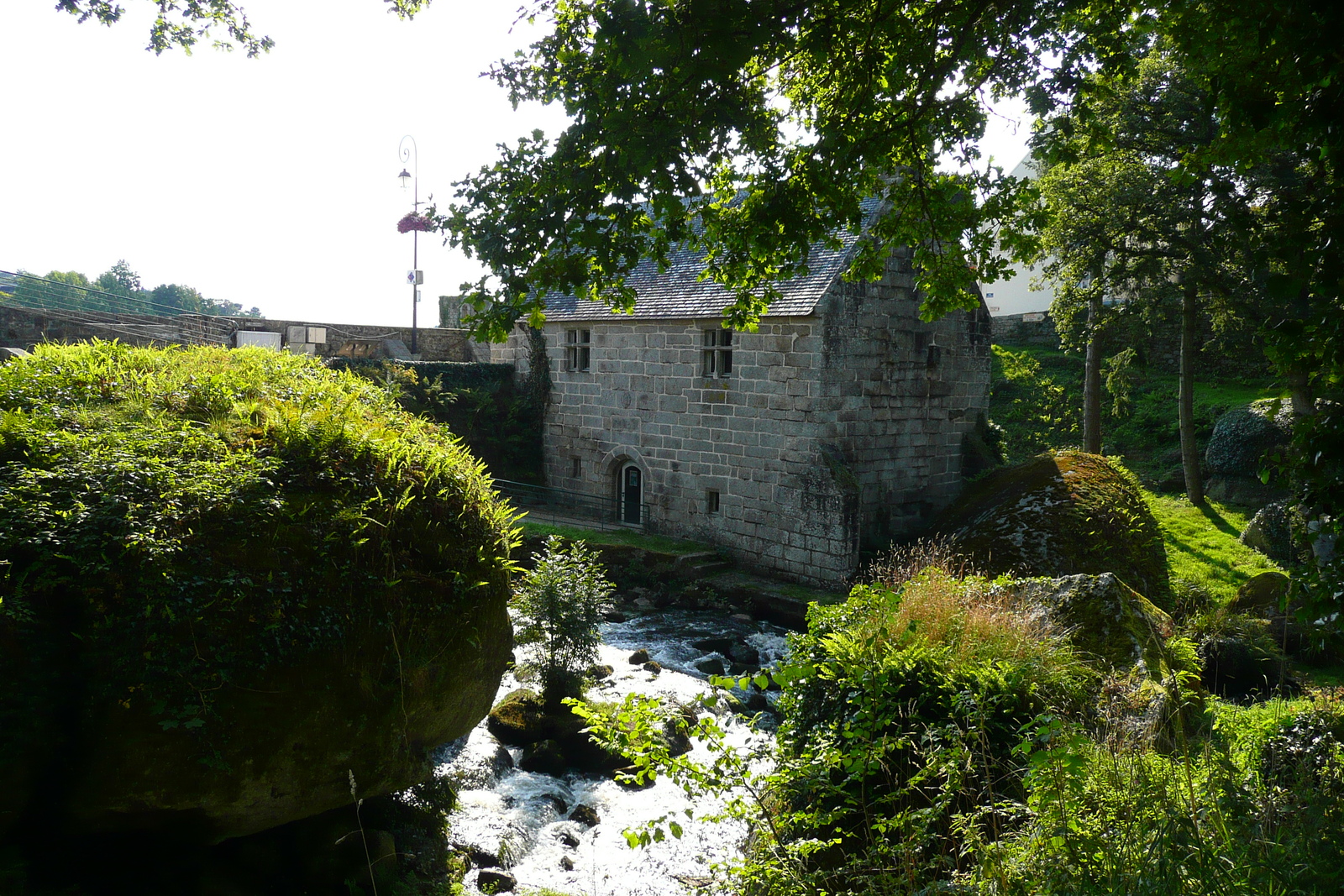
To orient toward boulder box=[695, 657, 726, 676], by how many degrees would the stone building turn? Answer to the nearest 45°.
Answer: approximately 45° to its left

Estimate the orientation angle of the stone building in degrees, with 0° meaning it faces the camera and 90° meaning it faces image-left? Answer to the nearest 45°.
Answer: approximately 45°

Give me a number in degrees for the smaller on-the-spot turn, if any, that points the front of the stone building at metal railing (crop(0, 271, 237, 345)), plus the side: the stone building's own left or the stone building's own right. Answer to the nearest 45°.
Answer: approximately 45° to the stone building's own right

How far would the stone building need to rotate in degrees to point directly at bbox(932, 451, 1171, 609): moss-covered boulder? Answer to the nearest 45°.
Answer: approximately 90° to its left

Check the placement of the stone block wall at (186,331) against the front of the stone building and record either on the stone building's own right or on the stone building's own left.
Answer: on the stone building's own right

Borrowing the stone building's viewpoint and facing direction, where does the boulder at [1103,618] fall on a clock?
The boulder is roughly at 10 o'clock from the stone building.

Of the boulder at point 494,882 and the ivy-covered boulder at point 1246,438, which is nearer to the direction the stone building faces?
the boulder

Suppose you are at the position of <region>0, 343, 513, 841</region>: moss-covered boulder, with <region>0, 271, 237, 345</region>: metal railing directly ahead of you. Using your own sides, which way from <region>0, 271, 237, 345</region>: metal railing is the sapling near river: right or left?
right

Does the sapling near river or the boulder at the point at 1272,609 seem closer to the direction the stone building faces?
the sapling near river
